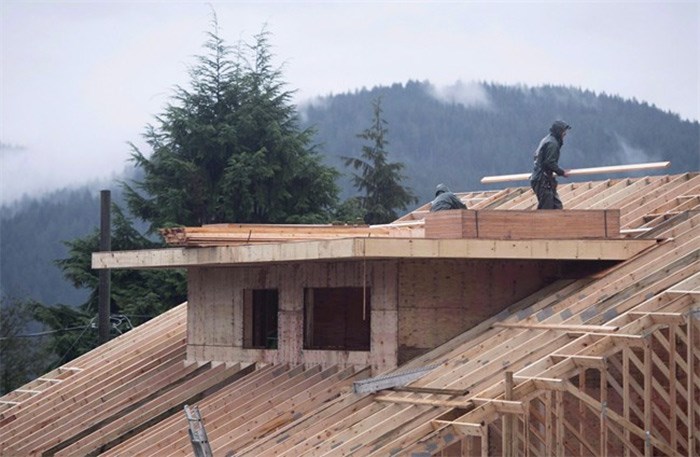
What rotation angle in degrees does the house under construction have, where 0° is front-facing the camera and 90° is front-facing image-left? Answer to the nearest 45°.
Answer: approximately 45°

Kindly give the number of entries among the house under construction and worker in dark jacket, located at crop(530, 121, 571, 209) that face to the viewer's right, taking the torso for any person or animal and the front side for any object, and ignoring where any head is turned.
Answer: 1

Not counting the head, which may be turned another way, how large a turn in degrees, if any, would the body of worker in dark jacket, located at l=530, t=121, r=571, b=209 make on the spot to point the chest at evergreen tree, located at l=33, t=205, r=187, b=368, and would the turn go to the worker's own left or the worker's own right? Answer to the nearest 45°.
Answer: approximately 135° to the worker's own left

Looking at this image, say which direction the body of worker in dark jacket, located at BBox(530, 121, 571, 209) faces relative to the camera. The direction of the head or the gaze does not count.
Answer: to the viewer's right

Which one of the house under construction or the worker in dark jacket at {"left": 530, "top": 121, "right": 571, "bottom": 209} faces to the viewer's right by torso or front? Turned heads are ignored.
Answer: the worker in dark jacket
